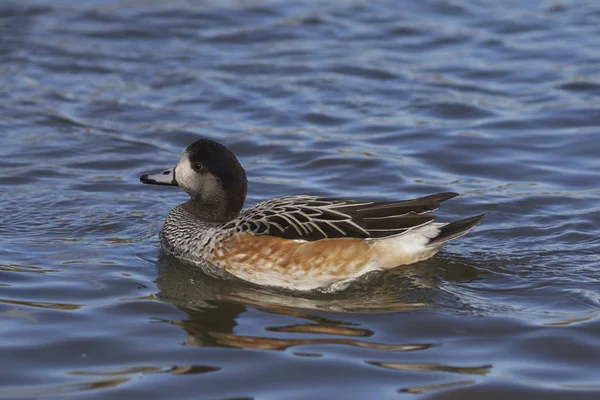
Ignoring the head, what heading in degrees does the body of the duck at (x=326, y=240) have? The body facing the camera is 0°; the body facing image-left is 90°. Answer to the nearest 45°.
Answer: approximately 90°
